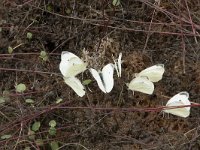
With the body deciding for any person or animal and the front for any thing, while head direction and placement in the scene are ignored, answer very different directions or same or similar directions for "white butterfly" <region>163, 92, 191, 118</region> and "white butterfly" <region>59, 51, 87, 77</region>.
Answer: very different directions

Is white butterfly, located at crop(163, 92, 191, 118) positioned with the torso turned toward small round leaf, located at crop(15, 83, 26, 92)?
yes

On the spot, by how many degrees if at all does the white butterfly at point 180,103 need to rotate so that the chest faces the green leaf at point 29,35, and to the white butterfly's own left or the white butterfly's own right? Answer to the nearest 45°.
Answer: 0° — it already faces it

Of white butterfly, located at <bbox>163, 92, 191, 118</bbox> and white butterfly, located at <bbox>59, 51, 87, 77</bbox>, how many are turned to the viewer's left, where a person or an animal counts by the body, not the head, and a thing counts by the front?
1

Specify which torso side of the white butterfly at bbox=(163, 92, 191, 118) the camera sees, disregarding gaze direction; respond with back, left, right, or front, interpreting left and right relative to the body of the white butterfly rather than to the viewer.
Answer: left

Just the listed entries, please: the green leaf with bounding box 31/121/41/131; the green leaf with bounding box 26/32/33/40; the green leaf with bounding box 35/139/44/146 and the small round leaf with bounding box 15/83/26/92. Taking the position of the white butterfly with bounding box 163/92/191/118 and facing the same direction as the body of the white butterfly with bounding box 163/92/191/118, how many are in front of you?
4

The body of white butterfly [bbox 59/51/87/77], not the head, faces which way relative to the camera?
to the viewer's right

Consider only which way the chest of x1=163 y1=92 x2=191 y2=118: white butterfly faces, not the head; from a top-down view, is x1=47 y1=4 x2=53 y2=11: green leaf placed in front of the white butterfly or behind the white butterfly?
in front
